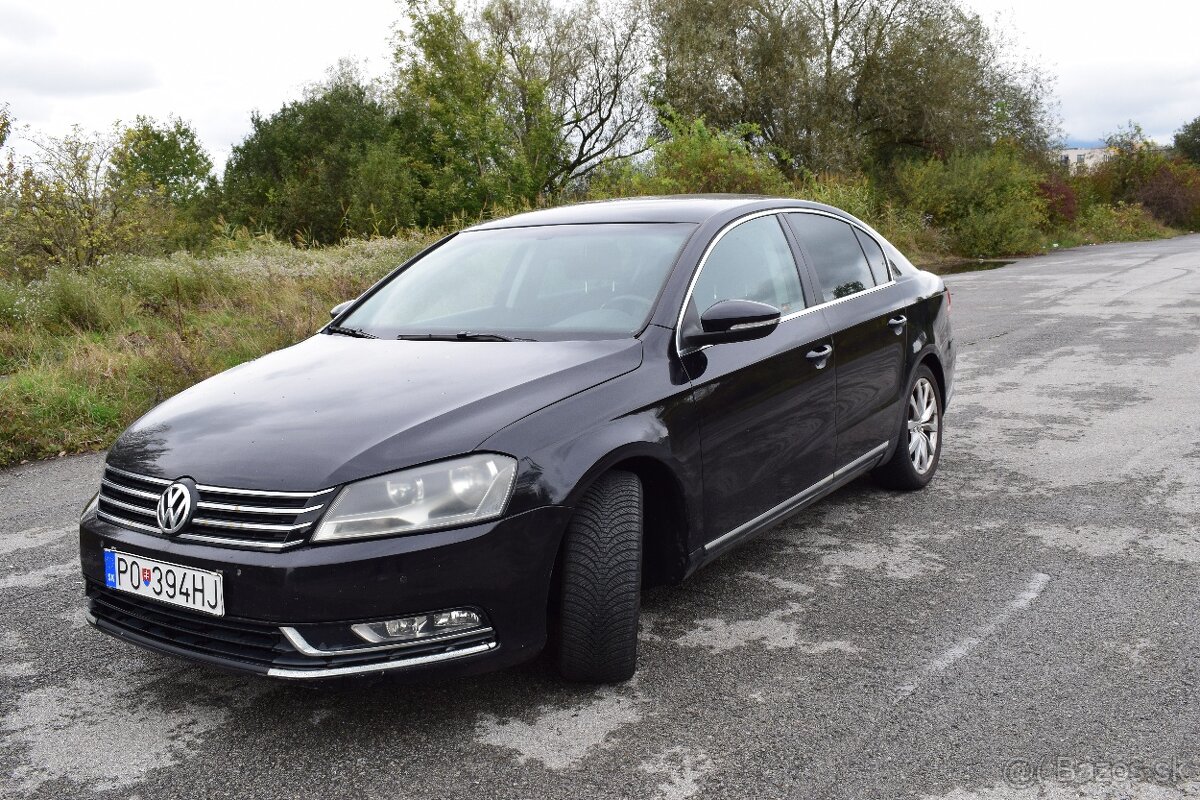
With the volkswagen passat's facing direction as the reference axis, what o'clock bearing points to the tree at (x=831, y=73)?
The tree is roughly at 5 o'clock from the volkswagen passat.

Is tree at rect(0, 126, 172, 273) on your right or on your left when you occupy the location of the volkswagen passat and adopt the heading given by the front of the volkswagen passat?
on your right

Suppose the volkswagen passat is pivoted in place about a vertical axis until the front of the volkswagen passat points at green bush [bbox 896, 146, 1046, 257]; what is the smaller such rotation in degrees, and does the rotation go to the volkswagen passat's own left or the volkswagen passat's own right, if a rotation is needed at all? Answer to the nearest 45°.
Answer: approximately 180°

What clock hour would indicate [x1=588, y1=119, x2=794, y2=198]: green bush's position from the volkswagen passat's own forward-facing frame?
The green bush is roughly at 5 o'clock from the volkswagen passat.

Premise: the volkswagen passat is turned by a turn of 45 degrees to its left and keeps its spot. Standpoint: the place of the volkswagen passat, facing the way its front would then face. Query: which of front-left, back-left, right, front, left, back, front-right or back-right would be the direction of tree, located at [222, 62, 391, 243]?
back

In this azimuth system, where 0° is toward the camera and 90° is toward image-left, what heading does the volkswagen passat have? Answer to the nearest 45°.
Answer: approximately 45°
